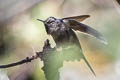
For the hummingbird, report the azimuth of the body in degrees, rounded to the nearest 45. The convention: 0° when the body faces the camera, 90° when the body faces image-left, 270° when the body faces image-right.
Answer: approximately 90°
